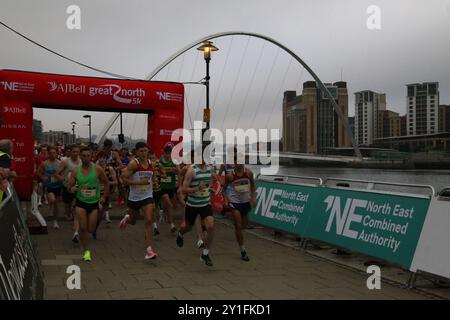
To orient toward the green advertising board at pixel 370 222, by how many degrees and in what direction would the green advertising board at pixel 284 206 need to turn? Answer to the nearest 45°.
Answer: approximately 90° to its left

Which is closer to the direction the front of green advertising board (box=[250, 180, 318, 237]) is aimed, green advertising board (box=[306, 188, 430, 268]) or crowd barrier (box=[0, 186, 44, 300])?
the crowd barrier

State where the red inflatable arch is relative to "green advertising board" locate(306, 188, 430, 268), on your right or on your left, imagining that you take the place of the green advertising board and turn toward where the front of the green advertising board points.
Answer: on your right

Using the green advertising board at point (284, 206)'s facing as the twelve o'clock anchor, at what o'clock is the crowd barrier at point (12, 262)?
The crowd barrier is roughly at 11 o'clock from the green advertising board.

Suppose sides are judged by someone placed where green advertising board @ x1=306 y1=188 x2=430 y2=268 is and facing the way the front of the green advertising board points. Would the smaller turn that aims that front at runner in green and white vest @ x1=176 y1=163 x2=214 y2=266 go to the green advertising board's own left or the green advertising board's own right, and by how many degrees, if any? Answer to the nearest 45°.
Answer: approximately 45° to the green advertising board's own right

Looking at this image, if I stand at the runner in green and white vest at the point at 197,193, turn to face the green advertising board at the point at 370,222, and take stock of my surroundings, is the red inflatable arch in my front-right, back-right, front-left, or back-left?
back-left

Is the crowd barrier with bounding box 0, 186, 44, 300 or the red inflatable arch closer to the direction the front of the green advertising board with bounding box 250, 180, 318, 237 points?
the crowd barrier

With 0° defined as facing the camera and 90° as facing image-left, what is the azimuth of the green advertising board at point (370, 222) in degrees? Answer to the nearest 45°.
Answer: approximately 45°

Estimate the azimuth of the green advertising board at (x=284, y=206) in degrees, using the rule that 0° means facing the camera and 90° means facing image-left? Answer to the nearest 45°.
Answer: approximately 45°
